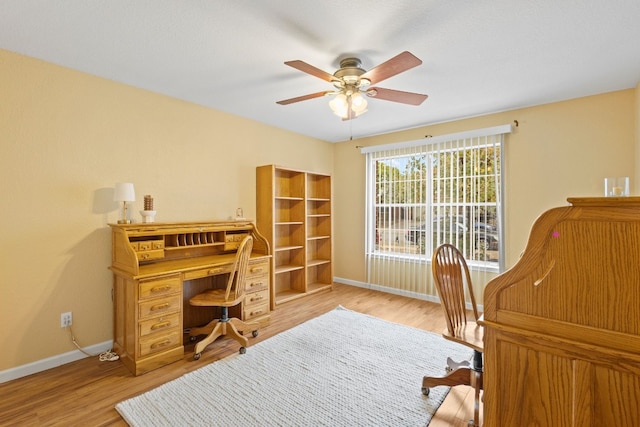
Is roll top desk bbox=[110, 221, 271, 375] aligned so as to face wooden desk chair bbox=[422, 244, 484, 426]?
yes

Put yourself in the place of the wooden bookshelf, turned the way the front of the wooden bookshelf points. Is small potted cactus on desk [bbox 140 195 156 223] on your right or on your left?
on your right

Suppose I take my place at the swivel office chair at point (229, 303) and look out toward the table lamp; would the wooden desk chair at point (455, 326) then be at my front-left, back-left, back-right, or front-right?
back-left

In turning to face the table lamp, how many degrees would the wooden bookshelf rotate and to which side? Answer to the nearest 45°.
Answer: approximately 90° to its right

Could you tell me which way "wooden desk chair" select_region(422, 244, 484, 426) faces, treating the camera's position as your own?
facing the viewer and to the right of the viewer

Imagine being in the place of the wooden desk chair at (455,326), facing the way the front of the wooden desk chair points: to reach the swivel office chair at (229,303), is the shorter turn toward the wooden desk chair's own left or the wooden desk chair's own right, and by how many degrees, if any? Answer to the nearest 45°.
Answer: approximately 135° to the wooden desk chair's own right

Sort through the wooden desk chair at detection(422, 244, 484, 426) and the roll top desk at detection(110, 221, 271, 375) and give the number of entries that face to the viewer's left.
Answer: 0

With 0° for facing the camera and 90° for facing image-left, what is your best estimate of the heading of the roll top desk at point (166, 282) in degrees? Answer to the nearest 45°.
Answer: approximately 315°

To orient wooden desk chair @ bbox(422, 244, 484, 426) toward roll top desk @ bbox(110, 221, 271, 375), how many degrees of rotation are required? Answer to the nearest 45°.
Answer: approximately 135° to its right
